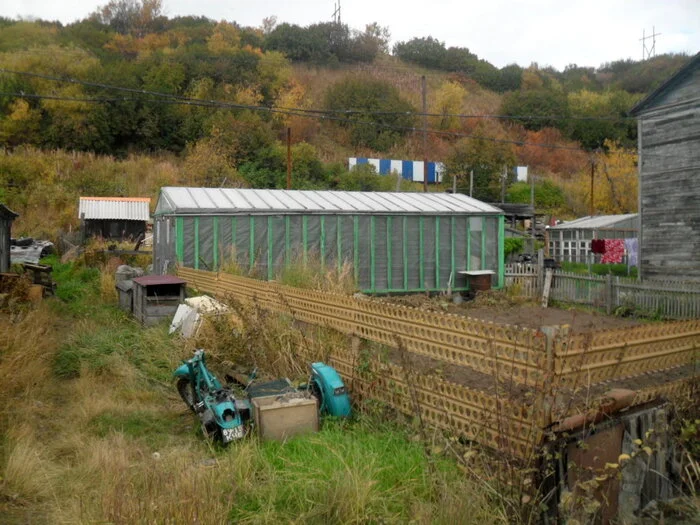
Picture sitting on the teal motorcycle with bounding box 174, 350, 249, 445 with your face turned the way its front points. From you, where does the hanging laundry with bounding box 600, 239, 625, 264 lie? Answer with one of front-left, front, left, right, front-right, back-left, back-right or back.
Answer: right

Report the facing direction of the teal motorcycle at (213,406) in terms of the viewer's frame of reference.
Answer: facing away from the viewer and to the left of the viewer

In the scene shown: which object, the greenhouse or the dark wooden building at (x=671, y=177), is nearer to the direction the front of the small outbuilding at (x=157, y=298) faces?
the dark wooden building

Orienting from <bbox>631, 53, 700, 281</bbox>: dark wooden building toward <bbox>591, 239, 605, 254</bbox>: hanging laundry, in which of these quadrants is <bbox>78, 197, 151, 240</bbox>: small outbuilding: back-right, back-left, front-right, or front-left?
front-left

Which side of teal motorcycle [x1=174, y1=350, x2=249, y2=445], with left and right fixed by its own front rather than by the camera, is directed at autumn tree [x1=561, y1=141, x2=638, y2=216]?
right

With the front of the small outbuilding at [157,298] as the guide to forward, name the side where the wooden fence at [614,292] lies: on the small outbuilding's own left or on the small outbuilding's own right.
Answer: on the small outbuilding's own left

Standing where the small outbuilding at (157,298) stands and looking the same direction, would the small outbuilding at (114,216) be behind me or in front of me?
behind

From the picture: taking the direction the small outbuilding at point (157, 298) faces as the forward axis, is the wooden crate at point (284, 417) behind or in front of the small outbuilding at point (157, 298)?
in front

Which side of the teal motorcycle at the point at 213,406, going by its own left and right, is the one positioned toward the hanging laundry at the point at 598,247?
right

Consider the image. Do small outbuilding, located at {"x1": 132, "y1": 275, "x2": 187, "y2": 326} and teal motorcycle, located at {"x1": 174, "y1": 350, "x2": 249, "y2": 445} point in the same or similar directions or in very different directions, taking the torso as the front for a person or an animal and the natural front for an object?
very different directions

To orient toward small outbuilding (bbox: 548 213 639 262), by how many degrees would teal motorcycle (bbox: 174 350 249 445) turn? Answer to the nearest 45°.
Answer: approximately 90° to its right

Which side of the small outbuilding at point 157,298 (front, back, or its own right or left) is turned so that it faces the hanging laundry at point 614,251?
left

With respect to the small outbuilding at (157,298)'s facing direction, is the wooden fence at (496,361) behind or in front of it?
in front

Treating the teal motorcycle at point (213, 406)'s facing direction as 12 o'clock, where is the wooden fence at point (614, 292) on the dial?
The wooden fence is roughly at 3 o'clock from the teal motorcycle.
